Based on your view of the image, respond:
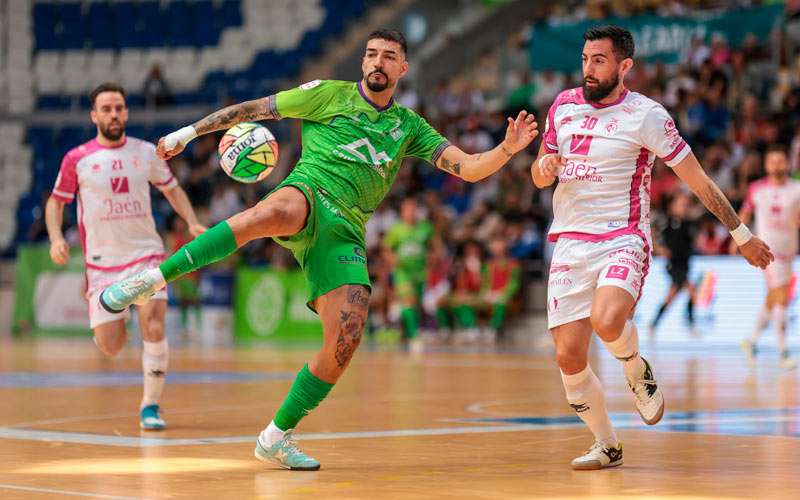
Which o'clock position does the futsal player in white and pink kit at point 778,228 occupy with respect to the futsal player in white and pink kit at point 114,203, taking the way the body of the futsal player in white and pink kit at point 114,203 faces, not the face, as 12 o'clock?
the futsal player in white and pink kit at point 778,228 is roughly at 8 o'clock from the futsal player in white and pink kit at point 114,203.

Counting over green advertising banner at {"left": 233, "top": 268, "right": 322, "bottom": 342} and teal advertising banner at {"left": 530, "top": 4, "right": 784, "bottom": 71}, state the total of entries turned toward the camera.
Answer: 2

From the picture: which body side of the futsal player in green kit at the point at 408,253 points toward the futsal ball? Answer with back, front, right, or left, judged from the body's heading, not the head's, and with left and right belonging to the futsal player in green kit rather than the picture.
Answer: front

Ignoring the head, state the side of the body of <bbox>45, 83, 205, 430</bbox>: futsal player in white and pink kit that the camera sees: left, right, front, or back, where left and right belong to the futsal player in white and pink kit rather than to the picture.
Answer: front

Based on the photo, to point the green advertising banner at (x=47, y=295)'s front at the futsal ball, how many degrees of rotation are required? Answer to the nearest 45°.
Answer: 0° — it already faces it

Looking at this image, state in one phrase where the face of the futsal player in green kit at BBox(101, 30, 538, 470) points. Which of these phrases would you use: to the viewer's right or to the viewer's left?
to the viewer's left

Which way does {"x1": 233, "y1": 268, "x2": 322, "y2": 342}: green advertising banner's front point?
toward the camera

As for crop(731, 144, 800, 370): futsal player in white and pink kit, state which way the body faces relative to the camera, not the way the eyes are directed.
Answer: toward the camera

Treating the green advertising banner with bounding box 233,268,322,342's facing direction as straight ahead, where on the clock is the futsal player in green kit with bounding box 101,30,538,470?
The futsal player in green kit is roughly at 12 o'clock from the green advertising banner.

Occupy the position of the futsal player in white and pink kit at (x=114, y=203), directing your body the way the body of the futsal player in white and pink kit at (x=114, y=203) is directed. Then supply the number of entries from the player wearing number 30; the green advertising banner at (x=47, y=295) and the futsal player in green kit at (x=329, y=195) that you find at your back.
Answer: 1

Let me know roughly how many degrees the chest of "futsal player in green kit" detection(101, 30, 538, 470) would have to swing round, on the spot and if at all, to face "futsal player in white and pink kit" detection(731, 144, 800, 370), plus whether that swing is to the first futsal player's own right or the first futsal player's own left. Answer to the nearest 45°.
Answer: approximately 135° to the first futsal player's own left

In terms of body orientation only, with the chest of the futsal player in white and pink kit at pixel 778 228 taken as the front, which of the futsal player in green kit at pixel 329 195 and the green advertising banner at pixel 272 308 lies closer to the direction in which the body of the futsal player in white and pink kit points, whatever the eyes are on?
the futsal player in green kit
